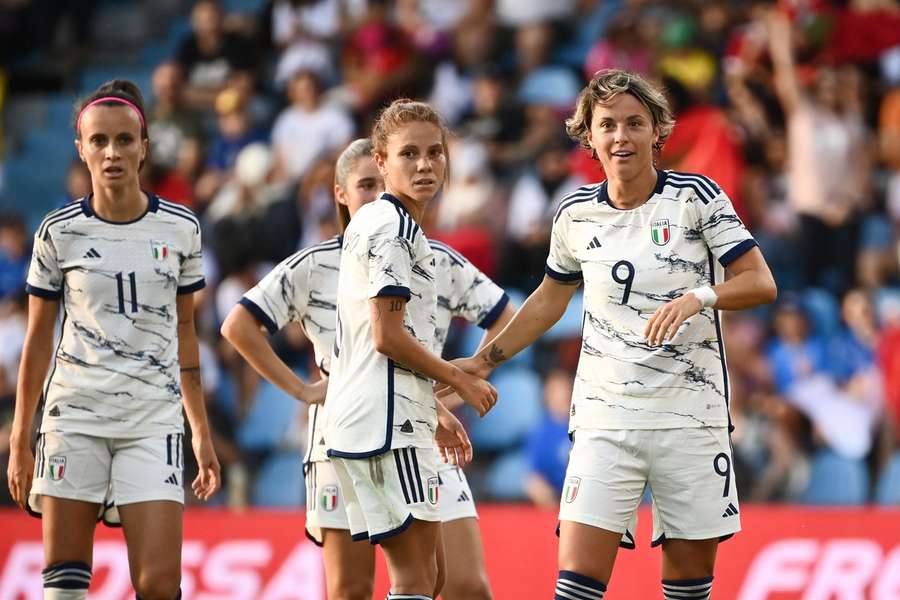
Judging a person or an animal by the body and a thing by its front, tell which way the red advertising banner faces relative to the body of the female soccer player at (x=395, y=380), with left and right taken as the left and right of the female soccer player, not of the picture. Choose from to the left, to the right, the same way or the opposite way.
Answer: to the right

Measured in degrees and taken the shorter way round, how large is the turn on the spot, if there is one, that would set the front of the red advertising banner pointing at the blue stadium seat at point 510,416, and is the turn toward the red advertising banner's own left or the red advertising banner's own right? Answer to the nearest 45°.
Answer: approximately 180°

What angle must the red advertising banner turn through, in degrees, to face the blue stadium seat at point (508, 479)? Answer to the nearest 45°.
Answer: approximately 180°

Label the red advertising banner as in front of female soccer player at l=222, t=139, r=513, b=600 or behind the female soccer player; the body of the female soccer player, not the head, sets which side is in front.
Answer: behind

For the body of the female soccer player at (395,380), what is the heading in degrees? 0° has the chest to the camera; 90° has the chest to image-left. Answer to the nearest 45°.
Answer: approximately 270°

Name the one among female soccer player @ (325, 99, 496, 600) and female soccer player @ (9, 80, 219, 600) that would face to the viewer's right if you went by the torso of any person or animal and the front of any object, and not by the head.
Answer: female soccer player @ (325, 99, 496, 600)

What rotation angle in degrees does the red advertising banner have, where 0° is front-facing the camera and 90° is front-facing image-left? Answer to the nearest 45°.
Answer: approximately 0°

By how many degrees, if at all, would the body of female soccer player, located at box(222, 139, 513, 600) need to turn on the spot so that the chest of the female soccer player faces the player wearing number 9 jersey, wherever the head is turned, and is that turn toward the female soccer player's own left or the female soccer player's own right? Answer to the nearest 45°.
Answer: approximately 45° to the female soccer player's own left

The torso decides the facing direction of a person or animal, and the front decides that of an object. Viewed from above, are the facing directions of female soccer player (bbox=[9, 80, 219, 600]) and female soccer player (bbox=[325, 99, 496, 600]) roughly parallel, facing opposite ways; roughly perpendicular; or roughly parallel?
roughly perpendicular

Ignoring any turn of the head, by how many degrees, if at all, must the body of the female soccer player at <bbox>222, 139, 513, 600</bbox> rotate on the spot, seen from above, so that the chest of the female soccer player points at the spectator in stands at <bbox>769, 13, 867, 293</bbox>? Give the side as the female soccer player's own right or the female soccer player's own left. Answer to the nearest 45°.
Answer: approximately 135° to the female soccer player's own left
